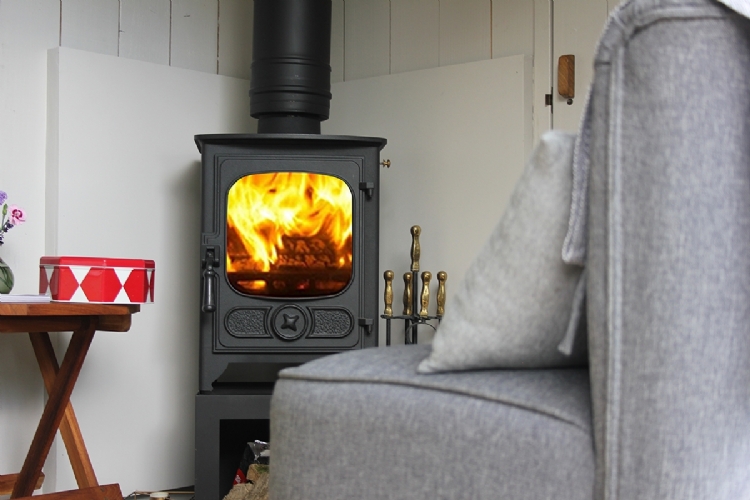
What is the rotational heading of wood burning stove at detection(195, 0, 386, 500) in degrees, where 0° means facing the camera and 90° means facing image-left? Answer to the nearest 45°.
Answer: approximately 0°

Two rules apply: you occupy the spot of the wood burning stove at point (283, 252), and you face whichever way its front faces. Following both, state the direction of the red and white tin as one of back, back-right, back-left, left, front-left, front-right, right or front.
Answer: front-right

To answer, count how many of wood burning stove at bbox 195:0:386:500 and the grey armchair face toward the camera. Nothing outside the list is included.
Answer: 1

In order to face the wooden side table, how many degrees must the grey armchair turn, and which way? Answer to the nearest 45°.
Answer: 0° — it already faces it

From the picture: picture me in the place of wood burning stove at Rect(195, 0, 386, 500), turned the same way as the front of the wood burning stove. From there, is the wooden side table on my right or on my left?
on my right

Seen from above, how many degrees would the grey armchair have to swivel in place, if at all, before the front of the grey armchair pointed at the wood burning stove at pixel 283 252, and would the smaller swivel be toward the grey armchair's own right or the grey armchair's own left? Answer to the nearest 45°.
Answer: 0° — it already faces it

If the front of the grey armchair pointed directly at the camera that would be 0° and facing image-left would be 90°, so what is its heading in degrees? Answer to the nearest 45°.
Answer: approximately 135°
